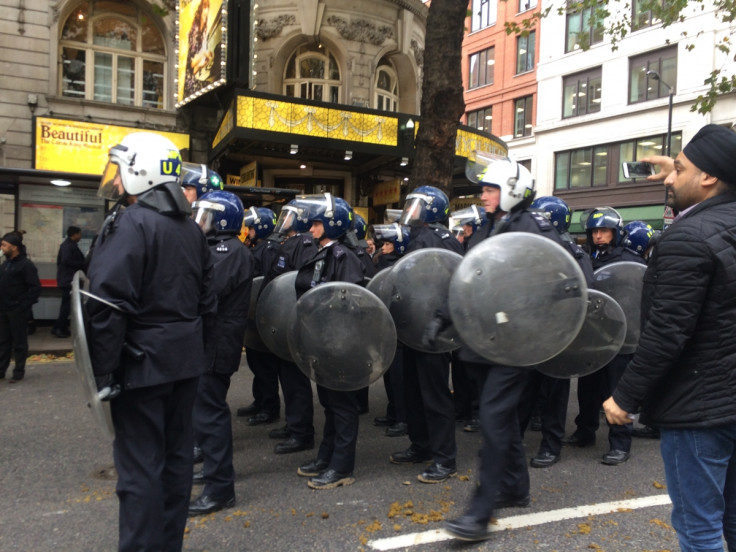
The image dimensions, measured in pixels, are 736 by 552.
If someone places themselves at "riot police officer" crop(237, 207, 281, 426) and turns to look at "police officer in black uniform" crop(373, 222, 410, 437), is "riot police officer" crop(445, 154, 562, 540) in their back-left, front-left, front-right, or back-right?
front-right

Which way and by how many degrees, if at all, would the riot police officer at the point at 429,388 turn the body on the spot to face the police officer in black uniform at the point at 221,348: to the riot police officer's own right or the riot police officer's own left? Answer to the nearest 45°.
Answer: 0° — they already face them

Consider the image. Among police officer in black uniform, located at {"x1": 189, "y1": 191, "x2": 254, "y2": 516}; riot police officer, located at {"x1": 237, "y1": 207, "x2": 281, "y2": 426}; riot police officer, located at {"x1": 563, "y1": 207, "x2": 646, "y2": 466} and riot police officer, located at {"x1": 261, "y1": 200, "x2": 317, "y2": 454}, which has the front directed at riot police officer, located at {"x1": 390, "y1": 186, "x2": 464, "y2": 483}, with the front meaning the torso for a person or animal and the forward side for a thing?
riot police officer, located at {"x1": 563, "y1": 207, "x2": 646, "y2": 466}

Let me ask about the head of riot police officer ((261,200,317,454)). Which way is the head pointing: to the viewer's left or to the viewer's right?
to the viewer's left

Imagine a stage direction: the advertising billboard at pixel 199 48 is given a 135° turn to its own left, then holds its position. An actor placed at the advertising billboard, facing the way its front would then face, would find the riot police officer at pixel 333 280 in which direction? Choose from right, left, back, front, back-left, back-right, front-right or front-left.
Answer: right

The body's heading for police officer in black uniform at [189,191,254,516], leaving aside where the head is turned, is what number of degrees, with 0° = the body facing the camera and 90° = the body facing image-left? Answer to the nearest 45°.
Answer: approximately 90°

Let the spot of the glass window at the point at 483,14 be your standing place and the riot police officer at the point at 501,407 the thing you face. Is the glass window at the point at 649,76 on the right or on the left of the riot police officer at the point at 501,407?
left

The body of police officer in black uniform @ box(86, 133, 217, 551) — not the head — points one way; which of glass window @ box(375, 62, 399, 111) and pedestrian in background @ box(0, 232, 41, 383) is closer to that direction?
the pedestrian in background

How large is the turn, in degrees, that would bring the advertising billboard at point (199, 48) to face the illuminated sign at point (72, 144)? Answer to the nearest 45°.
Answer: approximately 45° to its right

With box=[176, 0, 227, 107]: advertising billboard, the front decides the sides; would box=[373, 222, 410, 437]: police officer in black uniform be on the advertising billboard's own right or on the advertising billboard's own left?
on the advertising billboard's own left

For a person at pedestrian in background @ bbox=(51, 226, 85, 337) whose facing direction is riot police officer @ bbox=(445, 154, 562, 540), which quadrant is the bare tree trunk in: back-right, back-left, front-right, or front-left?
front-left

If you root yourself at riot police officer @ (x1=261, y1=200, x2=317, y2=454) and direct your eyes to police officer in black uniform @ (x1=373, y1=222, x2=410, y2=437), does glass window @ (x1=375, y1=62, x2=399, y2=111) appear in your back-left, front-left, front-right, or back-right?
front-left

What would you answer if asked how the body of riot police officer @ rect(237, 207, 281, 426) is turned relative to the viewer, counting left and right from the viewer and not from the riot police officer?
facing to the left of the viewer

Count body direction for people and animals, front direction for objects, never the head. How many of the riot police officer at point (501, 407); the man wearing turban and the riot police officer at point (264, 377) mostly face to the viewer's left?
3

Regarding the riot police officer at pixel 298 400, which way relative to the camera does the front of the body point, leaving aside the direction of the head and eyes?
to the viewer's left
